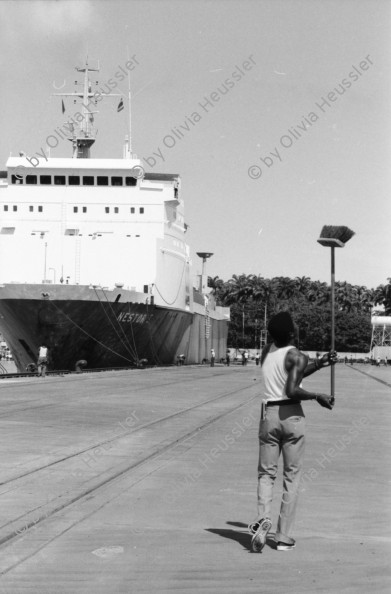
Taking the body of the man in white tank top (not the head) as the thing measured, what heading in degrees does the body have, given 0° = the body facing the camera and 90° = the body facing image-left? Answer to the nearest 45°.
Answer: approximately 225°
